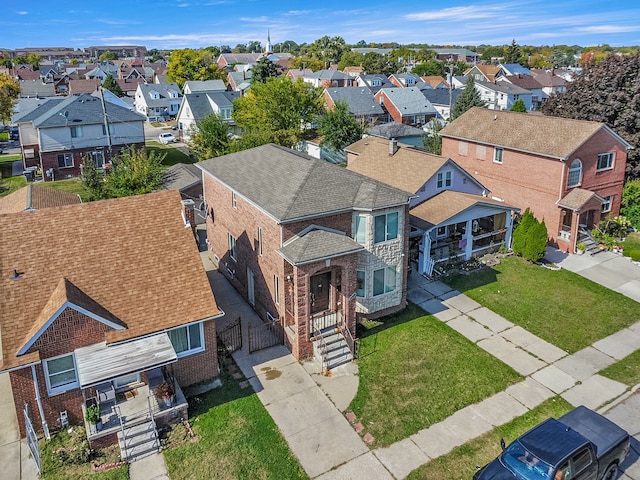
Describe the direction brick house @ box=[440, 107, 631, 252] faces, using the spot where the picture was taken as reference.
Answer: facing the viewer and to the right of the viewer

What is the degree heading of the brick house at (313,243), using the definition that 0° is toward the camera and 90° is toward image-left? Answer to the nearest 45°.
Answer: approximately 315°

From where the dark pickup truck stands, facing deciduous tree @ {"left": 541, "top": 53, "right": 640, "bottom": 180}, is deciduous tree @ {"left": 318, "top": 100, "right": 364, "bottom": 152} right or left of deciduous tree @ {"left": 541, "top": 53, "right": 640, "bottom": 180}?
left

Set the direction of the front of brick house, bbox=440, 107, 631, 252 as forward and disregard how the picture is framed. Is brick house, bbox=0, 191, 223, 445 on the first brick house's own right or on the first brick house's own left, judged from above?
on the first brick house's own right

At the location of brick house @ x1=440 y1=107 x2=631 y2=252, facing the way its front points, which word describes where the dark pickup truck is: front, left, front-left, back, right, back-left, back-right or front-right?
front-right

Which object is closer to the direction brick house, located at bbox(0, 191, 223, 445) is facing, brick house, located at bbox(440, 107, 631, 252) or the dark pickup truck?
the dark pickup truck

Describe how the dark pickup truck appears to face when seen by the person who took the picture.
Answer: facing the viewer and to the left of the viewer

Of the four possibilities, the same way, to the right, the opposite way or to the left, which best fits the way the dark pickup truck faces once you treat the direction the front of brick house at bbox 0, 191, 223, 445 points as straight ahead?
to the right

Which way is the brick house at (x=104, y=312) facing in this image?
toward the camera

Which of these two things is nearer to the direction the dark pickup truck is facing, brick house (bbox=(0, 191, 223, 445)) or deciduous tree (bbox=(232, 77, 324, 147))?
the brick house
